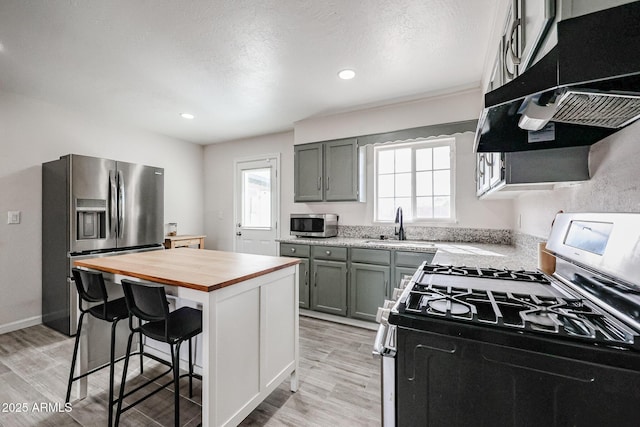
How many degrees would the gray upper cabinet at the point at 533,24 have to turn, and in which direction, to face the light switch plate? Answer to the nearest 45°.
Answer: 0° — it already faces it

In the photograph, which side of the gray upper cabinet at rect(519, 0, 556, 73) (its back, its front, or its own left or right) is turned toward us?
left

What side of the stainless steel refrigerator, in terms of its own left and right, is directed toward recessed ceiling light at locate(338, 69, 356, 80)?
front

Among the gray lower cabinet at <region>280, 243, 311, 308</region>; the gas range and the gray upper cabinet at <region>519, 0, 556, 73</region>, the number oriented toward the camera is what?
1

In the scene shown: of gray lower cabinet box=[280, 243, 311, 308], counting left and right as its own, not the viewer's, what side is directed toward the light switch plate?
right

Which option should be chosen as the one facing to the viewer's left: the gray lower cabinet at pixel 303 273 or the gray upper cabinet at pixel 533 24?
the gray upper cabinet

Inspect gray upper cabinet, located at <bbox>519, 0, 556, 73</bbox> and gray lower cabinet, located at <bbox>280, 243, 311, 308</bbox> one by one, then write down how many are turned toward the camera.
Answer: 1

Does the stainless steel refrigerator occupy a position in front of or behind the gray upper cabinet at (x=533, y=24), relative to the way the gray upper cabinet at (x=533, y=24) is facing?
in front

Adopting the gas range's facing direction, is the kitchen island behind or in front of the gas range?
in front

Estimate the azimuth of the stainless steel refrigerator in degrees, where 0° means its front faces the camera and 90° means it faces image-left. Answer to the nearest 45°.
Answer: approximately 315°

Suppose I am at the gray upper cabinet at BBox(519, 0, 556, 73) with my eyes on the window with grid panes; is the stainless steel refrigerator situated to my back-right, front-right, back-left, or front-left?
front-left

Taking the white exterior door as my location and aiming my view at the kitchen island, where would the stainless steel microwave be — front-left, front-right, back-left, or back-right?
front-left

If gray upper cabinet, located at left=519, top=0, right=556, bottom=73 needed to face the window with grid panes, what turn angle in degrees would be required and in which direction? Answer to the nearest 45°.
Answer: approximately 45° to its right

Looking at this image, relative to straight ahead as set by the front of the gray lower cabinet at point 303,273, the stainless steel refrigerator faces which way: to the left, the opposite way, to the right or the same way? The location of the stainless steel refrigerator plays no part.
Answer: to the left

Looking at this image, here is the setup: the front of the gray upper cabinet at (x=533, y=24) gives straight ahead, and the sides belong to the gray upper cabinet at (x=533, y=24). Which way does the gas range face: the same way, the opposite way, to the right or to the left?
the same way

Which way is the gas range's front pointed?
to the viewer's left

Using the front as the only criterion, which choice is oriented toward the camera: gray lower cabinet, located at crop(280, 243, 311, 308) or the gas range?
the gray lower cabinet
